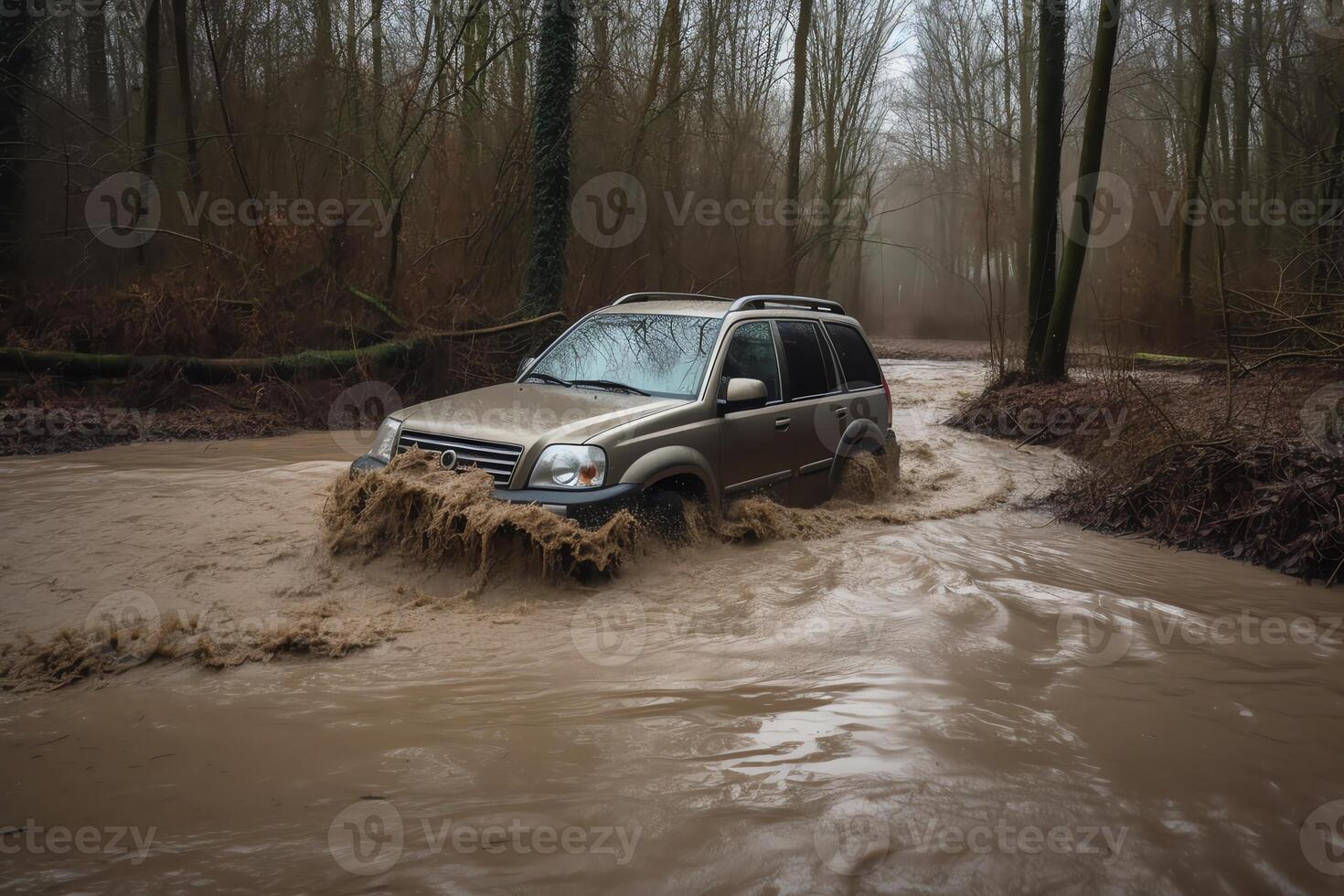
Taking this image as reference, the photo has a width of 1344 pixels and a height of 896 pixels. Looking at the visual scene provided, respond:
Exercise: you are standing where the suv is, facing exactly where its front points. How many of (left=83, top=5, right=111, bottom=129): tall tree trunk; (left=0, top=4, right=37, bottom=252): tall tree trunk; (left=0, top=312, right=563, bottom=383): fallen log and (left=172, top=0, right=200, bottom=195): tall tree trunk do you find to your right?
4

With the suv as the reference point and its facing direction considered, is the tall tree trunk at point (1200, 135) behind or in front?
behind

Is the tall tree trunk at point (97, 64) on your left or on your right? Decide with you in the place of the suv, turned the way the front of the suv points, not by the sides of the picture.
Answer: on your right

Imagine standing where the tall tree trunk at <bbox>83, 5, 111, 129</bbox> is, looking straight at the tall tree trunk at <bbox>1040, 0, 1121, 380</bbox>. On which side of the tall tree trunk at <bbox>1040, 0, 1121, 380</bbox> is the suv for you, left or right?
right

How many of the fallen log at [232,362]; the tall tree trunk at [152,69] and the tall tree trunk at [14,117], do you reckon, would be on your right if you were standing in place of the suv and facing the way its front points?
3

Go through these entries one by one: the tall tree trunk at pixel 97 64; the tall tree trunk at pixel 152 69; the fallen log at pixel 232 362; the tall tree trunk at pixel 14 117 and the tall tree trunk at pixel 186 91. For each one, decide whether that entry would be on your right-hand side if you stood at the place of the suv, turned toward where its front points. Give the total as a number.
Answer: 5

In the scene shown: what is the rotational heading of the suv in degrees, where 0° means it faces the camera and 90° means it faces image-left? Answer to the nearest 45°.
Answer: approximately 45°

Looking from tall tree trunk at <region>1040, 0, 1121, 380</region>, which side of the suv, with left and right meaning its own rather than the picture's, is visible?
back

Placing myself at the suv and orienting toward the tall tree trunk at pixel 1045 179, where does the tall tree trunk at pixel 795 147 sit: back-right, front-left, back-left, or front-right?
front-left

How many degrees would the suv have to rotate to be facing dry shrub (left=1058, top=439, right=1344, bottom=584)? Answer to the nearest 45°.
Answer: approximately 135° to its left

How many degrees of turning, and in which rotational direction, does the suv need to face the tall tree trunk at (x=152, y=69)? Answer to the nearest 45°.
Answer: approximately 90° to its right

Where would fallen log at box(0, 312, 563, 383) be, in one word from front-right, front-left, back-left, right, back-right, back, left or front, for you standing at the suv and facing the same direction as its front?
right

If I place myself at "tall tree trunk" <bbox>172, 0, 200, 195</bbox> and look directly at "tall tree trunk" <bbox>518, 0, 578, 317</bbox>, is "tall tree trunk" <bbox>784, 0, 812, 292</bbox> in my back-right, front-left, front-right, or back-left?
front-left

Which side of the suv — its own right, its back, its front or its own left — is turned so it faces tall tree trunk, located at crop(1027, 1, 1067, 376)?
back

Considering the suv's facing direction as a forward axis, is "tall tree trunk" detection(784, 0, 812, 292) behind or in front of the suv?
behind

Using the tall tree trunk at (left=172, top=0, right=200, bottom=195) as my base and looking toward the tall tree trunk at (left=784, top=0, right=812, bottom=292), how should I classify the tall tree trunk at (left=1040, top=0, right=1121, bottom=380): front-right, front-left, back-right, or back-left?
front-right
